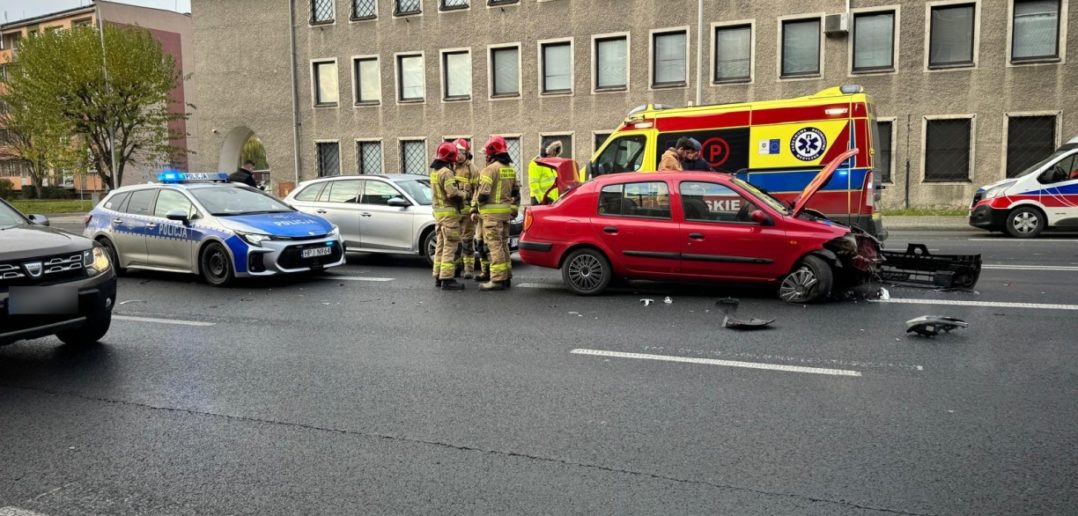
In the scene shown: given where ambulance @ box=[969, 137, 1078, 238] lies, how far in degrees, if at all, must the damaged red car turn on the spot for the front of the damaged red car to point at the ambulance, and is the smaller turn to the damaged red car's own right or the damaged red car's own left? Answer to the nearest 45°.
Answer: approximately 45° to the damaged red car's own left

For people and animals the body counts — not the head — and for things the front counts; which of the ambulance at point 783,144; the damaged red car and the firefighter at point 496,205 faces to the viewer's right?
the damaged red car

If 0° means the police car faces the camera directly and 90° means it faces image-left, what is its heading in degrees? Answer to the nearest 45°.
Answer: approximately 315°

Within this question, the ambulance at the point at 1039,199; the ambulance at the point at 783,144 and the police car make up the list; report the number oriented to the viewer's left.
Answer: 2

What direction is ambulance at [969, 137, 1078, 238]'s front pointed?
to the viewer's left

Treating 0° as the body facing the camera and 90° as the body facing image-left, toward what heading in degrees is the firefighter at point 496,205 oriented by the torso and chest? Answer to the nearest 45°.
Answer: approximately 135°

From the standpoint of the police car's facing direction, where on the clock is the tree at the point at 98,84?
The tree is roughly at 7 o'clock from the police car.

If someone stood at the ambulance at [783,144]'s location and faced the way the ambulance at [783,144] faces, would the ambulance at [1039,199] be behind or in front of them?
behind

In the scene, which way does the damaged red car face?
to the viewer's right

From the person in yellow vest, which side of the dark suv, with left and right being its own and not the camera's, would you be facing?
left

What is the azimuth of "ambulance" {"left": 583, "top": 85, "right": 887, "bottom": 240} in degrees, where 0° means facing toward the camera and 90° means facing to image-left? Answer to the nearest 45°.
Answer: approximately 90°
